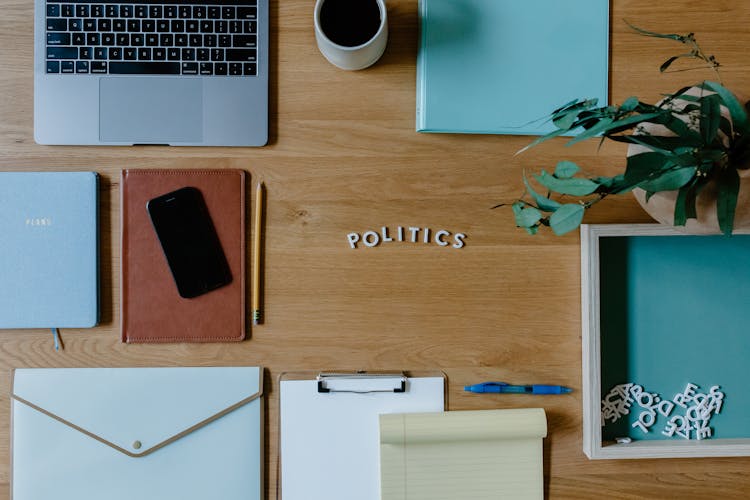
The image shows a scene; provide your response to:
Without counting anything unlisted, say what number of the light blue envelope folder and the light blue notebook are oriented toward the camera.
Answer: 2

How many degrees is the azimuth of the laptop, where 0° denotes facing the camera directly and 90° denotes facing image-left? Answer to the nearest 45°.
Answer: approximately 0°

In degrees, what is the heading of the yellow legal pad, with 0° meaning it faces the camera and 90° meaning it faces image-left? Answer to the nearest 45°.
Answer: approximately 0°

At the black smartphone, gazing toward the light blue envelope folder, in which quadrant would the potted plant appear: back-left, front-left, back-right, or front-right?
back-left
